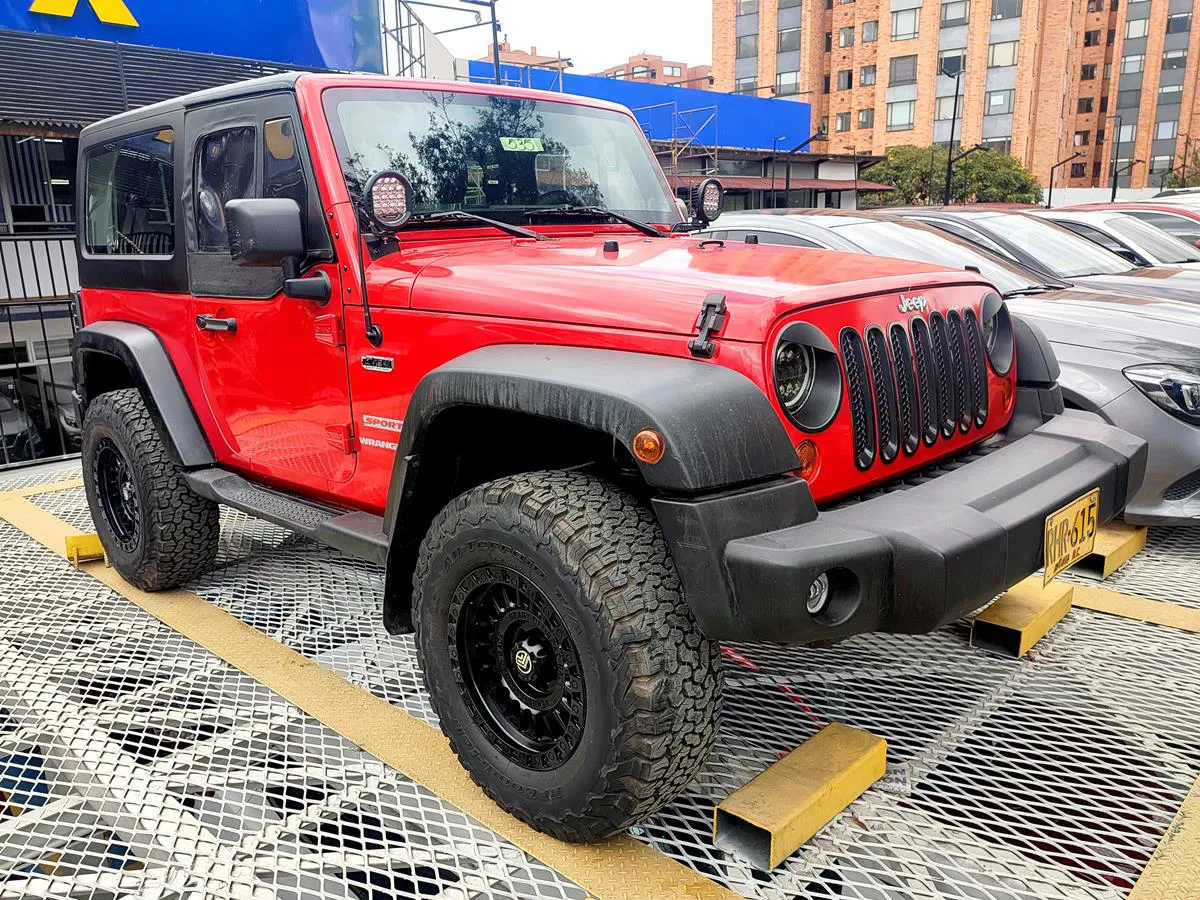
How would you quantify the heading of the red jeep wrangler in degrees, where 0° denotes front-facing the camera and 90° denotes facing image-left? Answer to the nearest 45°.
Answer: approximately 315°

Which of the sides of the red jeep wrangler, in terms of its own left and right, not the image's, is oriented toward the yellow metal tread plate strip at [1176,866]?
front

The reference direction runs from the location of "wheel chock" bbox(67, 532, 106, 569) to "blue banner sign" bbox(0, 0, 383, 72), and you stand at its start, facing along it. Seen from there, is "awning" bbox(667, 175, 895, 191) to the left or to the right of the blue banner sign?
right

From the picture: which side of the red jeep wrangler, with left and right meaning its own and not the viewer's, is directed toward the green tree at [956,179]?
left

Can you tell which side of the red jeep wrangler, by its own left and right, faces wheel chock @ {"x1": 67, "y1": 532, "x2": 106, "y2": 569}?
back

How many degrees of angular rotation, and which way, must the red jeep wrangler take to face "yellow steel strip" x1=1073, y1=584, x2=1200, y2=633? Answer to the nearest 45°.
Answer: approximately 45° to its left

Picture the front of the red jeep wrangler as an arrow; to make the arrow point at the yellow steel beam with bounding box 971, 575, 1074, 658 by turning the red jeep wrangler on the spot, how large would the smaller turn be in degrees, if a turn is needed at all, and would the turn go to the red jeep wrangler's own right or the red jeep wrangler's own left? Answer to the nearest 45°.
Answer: approximately 45° to the red jeep wrangler's own left

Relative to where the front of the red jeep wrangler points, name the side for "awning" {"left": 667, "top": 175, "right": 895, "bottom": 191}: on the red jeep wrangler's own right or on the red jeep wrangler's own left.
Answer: on the red jeep wrangler's own left

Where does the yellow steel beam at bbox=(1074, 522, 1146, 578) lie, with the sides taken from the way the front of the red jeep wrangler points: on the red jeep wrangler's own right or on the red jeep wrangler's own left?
on the red jeep wrangler's own left

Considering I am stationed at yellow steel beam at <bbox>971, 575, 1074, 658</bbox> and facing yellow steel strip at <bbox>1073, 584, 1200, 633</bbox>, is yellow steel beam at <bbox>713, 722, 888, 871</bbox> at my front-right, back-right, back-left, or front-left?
back-right

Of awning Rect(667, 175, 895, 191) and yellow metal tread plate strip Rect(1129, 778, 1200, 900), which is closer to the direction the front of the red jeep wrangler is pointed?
the yellow metal tread plate strip

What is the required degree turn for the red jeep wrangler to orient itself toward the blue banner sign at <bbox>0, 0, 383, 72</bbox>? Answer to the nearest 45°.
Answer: approximately 135° to its left

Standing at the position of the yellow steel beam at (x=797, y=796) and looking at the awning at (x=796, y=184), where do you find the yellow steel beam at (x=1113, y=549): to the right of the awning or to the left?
right
